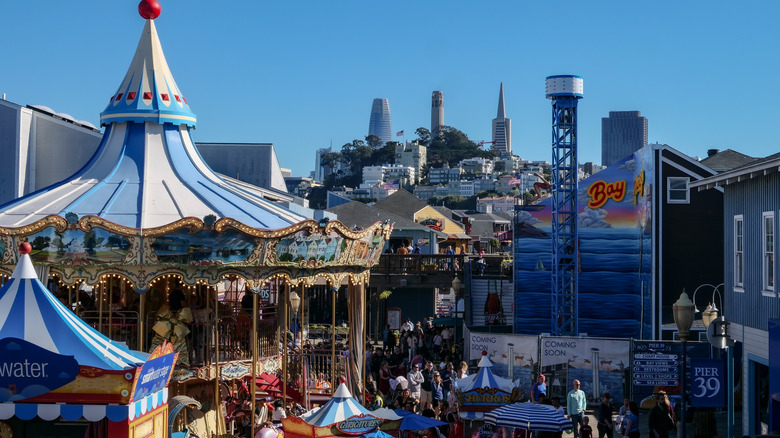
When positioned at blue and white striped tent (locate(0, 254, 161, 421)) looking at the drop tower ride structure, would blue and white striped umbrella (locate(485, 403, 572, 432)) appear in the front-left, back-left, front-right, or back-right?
front-right

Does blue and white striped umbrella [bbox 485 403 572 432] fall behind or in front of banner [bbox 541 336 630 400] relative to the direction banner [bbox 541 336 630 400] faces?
in front

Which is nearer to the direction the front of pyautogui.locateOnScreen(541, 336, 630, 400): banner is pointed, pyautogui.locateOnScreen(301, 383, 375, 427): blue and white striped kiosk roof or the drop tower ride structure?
the blue and white striped kiosk roof

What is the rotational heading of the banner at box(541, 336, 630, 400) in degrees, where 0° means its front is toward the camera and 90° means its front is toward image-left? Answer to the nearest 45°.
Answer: approximately 0°

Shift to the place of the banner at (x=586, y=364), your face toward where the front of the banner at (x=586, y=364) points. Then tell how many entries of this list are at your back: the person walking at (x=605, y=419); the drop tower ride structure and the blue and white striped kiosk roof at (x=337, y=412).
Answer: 1

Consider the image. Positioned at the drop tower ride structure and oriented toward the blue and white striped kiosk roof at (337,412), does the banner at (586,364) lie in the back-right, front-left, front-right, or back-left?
front-left

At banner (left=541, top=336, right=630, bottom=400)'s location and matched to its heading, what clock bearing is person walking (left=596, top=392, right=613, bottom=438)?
The person walking is roughly at 12 o'clock from the banner.

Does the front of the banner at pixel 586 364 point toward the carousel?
no

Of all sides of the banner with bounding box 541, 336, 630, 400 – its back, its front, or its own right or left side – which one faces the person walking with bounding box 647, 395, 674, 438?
front

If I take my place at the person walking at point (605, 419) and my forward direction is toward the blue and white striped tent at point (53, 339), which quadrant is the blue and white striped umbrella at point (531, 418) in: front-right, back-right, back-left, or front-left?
front-left

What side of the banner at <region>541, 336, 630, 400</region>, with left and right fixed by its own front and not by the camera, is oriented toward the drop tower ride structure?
back

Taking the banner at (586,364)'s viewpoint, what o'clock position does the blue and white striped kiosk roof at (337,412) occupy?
The blue and white striped kiosk roof is roughly at 1 o'clock from the banner.

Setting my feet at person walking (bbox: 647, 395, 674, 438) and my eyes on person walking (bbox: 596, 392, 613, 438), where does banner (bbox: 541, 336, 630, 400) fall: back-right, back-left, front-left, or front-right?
front-right

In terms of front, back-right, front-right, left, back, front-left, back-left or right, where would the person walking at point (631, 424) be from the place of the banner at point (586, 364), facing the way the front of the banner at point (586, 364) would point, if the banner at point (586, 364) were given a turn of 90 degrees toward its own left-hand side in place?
right

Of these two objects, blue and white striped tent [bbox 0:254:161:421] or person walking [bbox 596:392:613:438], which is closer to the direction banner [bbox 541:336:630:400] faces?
the person walking

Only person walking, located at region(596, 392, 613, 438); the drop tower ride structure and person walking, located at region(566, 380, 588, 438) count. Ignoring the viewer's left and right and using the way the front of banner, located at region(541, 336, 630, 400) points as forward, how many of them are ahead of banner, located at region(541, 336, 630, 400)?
2
